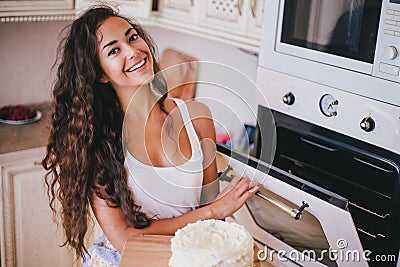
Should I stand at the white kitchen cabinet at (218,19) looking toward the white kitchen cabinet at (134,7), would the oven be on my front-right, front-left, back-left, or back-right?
back-left

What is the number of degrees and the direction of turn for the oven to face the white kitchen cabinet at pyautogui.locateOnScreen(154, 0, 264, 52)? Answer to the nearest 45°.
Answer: approximately 90° to its right

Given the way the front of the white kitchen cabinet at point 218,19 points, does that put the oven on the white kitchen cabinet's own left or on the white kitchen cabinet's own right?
on the white kitchen cabinet's own left

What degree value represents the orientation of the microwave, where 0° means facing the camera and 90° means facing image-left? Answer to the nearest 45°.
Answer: approximately 45°

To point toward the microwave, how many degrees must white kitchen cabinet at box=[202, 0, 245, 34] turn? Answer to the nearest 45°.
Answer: approximately 90° to its left

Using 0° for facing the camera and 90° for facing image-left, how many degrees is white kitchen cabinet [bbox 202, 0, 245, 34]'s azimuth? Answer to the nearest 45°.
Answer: approximately 45°

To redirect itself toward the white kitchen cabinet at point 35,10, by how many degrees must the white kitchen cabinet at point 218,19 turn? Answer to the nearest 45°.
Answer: approximately 45° to its right
